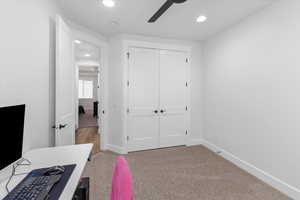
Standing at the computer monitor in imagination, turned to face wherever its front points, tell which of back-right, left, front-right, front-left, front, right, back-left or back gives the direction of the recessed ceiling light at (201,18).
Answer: front-left

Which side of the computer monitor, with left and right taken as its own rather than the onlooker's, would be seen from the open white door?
left

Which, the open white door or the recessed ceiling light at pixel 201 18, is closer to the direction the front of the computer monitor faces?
the recessed ceiling light

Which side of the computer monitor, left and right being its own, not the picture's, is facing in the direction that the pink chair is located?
front

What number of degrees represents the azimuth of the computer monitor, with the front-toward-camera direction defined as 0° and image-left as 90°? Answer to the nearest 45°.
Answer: approximately 315°

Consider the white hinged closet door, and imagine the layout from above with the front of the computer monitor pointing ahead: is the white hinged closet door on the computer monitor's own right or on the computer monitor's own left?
on the computer monitor's own left
